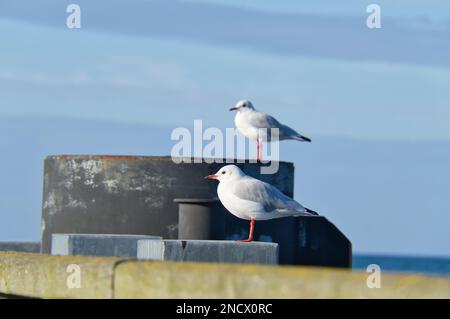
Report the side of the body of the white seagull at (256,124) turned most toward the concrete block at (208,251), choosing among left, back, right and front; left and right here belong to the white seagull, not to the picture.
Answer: left

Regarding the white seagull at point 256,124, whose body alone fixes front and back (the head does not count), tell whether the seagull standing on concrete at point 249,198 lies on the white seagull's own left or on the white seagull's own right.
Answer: on the white seagull's own left

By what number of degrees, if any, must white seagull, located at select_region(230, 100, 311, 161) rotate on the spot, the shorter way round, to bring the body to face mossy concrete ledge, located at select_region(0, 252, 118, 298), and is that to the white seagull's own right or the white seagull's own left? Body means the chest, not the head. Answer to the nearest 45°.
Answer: approximately 90° to the white seagull's own left

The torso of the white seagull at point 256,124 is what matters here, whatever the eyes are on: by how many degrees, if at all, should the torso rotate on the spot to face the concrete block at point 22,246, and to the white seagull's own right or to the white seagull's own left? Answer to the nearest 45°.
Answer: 0° — it already faces it

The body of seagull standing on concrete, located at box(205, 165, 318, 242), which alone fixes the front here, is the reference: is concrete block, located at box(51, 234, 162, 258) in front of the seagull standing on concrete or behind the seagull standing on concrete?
in front

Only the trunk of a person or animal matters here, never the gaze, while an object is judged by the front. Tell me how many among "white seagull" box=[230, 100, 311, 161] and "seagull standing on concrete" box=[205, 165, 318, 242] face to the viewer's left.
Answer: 2

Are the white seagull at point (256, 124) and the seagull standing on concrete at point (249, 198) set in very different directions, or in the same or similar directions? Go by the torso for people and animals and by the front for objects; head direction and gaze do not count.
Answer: same or similar directions

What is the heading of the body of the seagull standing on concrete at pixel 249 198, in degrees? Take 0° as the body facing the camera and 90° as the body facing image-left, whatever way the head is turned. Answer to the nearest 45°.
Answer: approximately 90°

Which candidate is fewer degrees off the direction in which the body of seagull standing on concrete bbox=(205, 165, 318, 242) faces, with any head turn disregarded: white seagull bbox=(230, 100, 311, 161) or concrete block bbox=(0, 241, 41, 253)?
the concrete block

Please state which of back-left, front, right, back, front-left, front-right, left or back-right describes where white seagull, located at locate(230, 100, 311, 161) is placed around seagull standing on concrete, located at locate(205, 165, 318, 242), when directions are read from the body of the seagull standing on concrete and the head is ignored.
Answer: right

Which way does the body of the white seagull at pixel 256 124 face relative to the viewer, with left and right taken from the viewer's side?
facing to the left of the viewer

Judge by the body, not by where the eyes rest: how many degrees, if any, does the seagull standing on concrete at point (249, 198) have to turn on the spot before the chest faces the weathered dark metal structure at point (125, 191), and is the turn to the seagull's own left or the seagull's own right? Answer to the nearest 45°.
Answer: approximately 45° to the seagull's own right

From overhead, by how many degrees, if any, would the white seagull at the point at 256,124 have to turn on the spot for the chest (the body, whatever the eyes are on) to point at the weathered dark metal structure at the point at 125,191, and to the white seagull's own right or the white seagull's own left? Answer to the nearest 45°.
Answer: approximately 45° to the white seagull's own left
